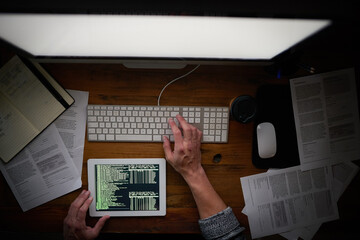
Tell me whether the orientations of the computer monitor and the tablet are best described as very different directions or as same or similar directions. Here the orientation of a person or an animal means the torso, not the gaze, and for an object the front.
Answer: same or similar directions

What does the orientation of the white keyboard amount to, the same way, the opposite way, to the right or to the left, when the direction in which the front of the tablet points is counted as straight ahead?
the same way

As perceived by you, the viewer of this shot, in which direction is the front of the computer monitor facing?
facing the viewer

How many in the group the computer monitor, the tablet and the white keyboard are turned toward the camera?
3

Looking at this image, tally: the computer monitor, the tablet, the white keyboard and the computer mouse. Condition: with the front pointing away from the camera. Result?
1

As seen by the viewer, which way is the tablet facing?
toward the camera

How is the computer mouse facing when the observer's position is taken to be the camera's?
facing away from the viewer

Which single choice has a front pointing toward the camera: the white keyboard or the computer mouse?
the white keyboard
